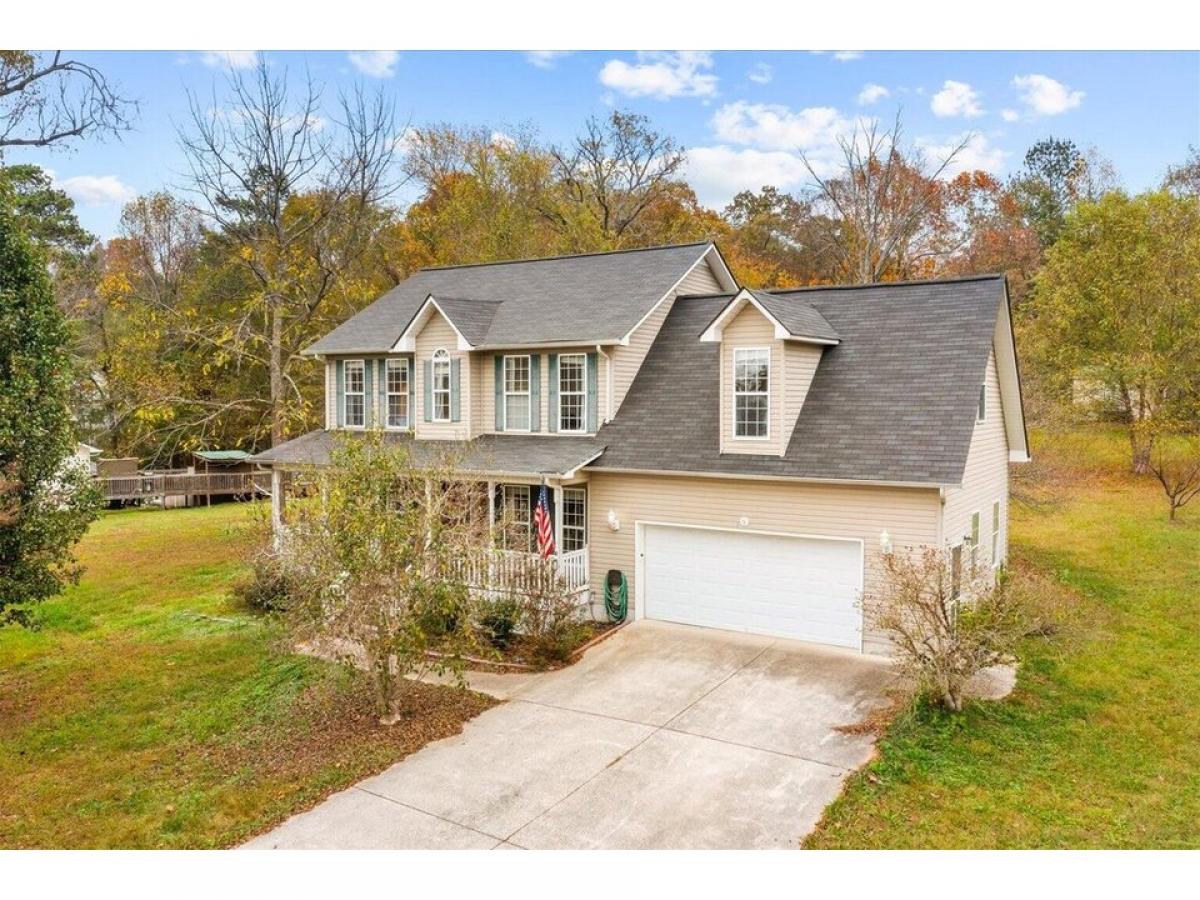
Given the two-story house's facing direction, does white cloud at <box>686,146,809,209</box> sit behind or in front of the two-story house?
behind

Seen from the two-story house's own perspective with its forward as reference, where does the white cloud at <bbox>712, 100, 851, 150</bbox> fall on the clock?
The white cloud is roughly at 5 o'clock from the two-story house.

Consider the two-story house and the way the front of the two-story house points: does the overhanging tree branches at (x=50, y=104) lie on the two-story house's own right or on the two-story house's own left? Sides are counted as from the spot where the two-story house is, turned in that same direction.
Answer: on the two-story house's own right

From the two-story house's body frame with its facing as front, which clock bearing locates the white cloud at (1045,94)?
The white cloud is roughly at 6 o'clock from the two-story house.

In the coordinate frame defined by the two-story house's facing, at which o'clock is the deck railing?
The deck railing is roughly at 3 o'clock from the two-story house.

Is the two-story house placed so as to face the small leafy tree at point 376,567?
yes

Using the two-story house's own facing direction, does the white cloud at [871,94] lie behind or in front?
behind

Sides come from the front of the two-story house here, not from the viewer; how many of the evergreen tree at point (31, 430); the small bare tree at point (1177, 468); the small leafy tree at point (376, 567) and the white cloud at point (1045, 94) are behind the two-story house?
2

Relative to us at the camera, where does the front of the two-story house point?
facing the viewer and to the left of the viewer

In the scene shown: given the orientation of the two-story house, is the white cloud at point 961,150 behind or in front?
behind

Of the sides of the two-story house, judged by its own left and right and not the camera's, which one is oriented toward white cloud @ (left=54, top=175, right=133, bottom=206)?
right

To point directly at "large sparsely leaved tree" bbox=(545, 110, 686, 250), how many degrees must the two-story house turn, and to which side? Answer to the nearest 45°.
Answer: approximately 135° to its right

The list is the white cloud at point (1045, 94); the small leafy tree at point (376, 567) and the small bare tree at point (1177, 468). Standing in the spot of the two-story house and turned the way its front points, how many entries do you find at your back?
2

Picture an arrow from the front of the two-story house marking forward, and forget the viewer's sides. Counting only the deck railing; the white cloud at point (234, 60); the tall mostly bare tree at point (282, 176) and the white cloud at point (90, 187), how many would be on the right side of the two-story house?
4
